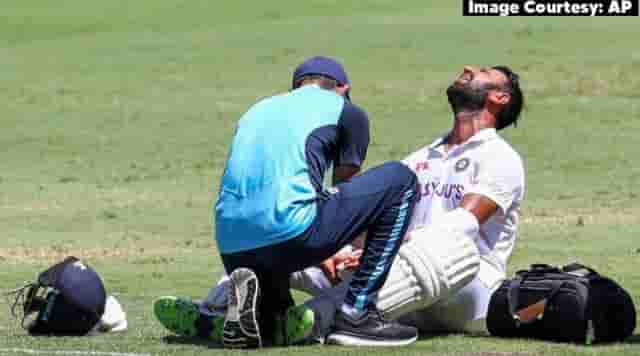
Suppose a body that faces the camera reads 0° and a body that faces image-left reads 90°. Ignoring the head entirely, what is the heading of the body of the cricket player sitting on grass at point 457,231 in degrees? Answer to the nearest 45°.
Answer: approximately 45°

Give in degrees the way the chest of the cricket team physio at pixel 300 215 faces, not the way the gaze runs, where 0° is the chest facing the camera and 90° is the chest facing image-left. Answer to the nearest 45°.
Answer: approximately 225°

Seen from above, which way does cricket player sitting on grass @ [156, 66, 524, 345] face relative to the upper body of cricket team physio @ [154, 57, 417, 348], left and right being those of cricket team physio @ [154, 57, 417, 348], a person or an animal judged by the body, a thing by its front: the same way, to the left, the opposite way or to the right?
the opposite way
